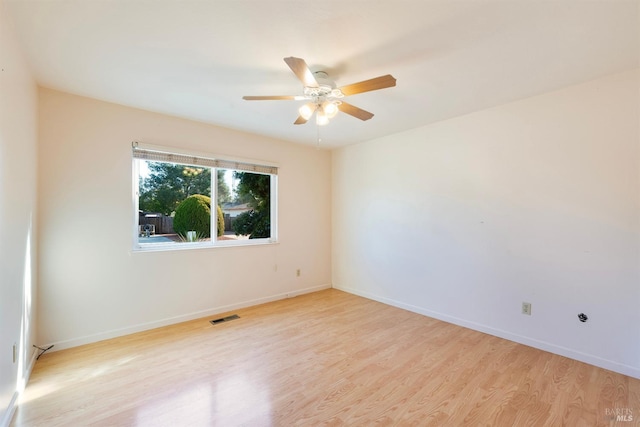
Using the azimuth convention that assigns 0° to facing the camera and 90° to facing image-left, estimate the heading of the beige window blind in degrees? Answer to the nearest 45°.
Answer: approximately 315°

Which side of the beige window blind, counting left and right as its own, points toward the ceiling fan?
front
